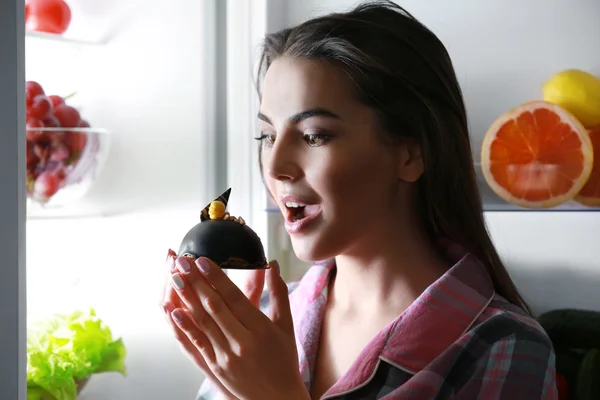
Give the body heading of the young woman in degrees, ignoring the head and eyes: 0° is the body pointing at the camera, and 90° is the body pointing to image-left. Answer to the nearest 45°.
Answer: approximately 45°

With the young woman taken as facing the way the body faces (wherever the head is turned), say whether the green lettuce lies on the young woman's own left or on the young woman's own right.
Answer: on the young woman's own right
